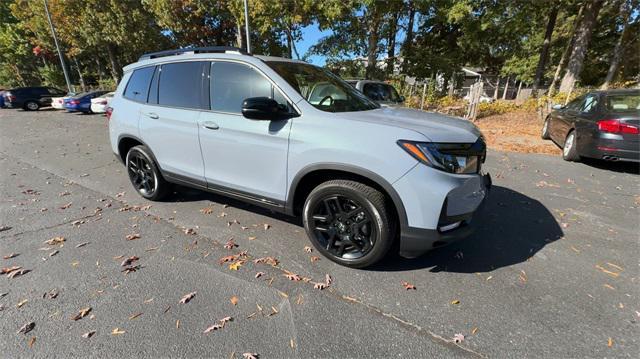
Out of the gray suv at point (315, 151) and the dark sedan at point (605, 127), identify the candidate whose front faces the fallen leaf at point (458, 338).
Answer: the gray suv

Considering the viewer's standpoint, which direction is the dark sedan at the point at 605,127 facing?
facing away from the viewer and to the left of the viewer

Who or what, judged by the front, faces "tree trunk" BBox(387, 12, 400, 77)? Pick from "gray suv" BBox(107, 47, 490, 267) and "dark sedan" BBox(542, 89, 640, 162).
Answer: the dark sedan

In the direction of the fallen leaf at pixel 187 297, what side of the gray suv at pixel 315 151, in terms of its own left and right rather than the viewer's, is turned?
right

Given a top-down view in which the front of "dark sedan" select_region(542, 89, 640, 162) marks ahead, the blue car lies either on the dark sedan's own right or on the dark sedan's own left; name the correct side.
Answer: on the dark sedan's own left

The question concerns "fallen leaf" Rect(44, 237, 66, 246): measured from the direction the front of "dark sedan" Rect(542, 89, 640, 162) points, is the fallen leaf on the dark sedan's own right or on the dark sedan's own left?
on the dark sedan's own left

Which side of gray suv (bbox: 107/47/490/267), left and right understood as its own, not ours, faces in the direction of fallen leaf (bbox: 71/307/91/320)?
right

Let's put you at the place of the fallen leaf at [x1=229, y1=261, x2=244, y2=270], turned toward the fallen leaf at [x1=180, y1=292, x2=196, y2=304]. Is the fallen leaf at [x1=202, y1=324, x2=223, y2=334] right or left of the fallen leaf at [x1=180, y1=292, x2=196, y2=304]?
left

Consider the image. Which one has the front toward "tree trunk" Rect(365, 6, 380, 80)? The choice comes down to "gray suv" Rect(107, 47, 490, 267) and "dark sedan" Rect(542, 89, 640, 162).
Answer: the dark sedan

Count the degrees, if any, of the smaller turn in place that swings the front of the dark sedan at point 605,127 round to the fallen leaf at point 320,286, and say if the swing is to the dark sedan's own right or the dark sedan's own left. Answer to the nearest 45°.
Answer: approximately 135° to the dark sedan's own left

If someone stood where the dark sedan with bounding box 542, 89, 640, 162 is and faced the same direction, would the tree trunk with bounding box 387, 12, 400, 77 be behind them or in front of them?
in front

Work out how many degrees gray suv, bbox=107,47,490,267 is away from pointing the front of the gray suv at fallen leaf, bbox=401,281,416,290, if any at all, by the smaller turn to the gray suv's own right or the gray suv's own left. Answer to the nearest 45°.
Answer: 0° — it already faces it
